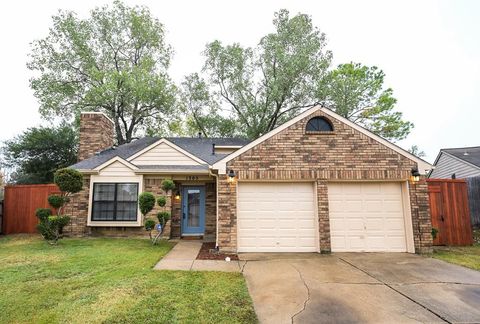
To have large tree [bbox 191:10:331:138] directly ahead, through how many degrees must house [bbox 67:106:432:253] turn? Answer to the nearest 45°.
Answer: approximately 180°

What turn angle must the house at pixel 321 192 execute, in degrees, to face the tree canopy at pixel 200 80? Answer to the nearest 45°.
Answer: approximately 135° to its right

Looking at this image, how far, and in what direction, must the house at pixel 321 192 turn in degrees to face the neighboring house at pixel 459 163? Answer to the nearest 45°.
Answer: approximately 135° to its left

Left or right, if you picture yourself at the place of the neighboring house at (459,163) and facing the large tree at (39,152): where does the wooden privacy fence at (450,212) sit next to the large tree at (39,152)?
left

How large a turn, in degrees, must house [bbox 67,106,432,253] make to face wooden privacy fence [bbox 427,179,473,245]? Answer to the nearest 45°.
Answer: approximately 90° to its left

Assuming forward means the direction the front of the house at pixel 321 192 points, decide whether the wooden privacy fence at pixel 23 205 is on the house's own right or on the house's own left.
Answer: on the house's own right

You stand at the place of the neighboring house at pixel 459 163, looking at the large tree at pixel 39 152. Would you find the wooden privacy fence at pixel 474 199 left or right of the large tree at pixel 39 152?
left

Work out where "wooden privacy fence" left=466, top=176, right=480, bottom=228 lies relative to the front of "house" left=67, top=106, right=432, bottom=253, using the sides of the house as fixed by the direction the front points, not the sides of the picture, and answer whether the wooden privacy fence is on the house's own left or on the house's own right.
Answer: on the house's own left

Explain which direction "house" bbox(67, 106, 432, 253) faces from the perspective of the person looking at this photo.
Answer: facing the viewer

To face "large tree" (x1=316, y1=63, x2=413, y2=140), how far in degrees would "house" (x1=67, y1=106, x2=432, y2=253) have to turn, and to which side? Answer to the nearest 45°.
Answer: approximately 135° to its left

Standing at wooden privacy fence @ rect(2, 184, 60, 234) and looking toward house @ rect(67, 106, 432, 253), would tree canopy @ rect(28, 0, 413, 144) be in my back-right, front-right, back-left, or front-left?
front-left
